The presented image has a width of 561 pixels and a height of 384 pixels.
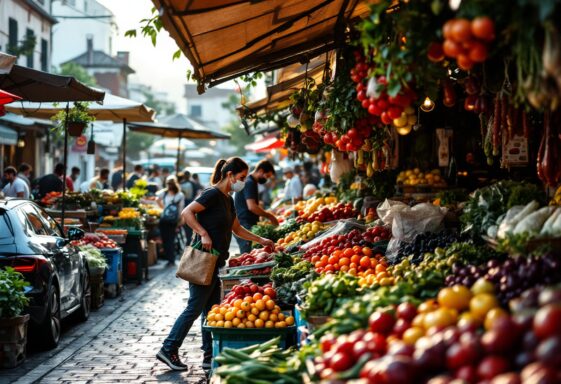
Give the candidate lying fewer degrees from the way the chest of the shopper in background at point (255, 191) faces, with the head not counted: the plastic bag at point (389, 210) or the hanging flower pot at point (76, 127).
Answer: the plastic bag

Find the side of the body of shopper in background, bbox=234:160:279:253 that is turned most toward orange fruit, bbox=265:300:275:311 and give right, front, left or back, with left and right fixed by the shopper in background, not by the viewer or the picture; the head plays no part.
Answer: right

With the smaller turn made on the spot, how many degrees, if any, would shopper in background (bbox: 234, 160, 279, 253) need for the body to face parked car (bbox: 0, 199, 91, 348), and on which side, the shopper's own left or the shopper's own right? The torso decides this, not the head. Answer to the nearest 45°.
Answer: approximately 135° to the shopper's own right

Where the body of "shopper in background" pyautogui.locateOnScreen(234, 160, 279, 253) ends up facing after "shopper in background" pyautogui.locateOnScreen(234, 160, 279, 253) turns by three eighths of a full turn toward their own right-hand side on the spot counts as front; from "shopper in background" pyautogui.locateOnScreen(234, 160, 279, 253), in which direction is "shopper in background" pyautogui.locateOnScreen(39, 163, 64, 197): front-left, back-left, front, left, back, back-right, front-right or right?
right

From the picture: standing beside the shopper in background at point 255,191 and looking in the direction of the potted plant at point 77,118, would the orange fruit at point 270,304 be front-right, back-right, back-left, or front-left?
back-left

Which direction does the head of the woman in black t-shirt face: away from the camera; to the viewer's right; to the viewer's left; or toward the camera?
to the viewer's right

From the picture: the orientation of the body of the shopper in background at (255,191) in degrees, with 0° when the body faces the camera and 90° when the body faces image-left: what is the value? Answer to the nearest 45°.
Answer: approximately 270°

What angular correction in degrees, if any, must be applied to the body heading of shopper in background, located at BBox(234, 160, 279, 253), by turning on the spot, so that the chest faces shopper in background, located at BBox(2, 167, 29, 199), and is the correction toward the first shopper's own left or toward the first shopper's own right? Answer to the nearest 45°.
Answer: approximately 135° to the first shopper's own left

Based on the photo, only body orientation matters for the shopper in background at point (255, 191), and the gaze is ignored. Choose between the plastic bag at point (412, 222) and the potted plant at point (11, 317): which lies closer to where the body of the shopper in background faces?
the plastic bag
